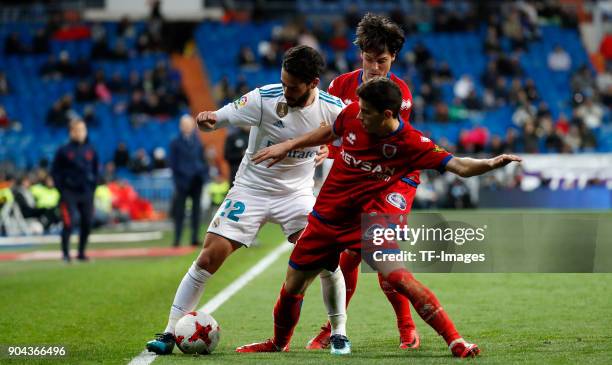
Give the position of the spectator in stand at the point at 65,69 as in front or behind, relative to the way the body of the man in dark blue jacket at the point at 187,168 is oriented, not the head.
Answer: behind

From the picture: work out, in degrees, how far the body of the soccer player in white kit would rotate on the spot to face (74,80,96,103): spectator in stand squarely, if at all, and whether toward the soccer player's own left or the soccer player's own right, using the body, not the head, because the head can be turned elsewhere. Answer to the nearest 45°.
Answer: approximately 180°

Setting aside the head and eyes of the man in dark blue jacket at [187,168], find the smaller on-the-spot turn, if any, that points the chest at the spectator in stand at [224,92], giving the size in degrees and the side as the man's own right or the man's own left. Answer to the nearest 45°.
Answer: approximately 180°

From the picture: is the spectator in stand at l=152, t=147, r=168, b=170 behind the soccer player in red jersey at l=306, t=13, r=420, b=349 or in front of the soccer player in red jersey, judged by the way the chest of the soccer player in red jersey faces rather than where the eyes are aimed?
behind

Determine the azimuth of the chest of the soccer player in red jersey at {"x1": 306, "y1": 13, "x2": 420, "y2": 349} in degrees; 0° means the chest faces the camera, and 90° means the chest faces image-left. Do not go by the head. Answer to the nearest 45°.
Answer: approximately 0°

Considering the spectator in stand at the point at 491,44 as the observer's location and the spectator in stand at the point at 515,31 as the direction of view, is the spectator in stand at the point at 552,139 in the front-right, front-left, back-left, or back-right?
back-right

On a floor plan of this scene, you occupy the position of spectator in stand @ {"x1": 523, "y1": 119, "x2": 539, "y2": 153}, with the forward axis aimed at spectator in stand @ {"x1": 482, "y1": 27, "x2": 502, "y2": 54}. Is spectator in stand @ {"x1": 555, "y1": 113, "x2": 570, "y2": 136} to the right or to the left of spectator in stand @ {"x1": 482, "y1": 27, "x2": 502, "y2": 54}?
right

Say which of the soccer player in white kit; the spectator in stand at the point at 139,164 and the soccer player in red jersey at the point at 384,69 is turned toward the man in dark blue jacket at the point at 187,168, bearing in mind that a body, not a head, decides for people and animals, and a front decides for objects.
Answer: the spectator in stand

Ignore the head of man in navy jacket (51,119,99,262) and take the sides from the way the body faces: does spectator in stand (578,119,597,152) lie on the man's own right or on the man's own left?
on the man's own left

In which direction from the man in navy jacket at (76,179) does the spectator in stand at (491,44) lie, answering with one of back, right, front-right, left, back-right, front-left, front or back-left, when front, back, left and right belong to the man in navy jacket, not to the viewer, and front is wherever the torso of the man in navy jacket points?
back-left

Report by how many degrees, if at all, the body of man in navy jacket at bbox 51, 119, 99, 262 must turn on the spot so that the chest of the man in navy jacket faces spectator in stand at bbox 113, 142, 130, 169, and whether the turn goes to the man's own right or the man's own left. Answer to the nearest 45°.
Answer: approximately 180°

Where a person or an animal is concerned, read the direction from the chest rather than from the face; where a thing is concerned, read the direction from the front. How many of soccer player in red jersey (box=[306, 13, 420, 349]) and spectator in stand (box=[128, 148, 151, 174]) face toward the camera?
2
